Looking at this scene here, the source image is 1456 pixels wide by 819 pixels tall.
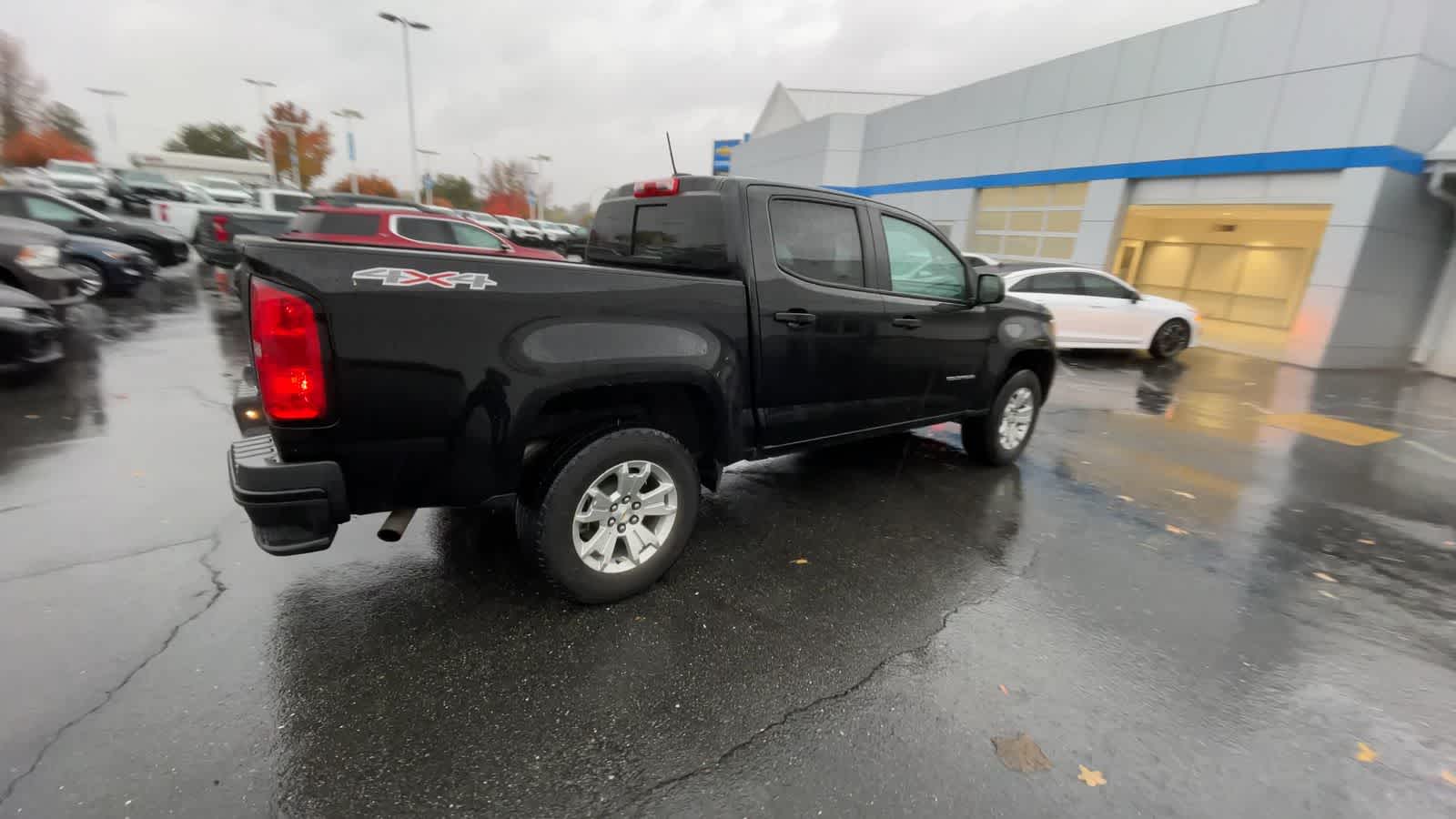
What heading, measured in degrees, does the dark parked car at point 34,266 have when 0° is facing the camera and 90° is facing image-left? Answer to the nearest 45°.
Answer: approximately 315°

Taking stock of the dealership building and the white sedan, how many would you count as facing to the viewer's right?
1

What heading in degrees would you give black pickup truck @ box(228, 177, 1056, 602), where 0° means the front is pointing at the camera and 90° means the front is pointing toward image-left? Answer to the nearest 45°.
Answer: approximately 225°

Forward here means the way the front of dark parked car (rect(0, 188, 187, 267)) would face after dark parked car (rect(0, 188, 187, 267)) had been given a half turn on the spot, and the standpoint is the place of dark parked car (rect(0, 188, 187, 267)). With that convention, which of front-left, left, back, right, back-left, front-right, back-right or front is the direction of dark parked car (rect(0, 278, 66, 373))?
back-left

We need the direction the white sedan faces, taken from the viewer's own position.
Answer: facing to the right of the viewer

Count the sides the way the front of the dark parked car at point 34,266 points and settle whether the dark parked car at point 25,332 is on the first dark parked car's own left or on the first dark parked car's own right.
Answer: on the first dark parked car's own right

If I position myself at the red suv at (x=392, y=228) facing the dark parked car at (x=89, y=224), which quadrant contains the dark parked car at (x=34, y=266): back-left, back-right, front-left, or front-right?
front-left

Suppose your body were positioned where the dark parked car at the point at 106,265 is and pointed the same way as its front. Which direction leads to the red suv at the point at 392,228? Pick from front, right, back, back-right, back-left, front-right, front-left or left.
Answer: front

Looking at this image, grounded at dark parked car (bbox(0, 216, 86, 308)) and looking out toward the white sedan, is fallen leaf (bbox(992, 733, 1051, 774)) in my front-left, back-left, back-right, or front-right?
front-right

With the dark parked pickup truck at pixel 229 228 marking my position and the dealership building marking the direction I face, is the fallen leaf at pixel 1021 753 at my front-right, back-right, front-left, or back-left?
front-right

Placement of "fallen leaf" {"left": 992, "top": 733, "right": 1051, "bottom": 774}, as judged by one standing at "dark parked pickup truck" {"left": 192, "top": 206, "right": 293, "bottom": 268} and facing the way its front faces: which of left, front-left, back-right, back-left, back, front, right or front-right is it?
back-right

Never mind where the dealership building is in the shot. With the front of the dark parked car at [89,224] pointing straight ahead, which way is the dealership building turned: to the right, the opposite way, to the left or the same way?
the opposite way

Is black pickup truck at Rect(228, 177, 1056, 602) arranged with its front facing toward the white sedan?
yes

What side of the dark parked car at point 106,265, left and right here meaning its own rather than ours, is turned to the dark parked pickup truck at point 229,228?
left
